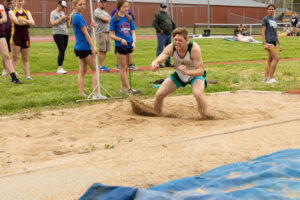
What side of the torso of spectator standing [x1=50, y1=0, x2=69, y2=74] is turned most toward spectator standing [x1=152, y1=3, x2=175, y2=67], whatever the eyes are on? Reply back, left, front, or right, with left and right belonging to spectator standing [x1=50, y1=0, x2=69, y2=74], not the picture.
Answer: left

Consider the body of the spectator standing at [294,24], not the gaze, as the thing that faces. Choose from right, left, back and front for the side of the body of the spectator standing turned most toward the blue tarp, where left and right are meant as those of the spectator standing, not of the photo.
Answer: front

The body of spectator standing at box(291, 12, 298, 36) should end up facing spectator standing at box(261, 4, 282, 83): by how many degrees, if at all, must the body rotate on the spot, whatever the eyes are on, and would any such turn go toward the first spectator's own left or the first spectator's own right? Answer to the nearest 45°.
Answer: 0° — they already face them

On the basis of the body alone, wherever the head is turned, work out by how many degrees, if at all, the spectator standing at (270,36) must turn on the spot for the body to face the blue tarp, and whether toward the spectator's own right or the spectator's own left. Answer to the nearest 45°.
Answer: approximately 45° to the spectator's own right

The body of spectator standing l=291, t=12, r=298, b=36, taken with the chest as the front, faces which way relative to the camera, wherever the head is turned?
toward the camera

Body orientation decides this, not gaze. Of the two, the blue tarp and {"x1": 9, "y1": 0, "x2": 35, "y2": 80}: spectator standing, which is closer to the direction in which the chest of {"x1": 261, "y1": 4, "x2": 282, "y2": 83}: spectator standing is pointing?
the blue tarp

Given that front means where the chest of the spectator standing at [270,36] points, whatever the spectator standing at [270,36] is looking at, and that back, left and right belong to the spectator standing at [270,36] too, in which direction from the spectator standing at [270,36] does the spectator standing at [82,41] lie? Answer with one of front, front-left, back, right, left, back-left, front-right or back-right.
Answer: right

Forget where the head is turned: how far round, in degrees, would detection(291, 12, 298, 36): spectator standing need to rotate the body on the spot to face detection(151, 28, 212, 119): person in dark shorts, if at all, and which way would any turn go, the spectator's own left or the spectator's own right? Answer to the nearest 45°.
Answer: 0° — they already face them
